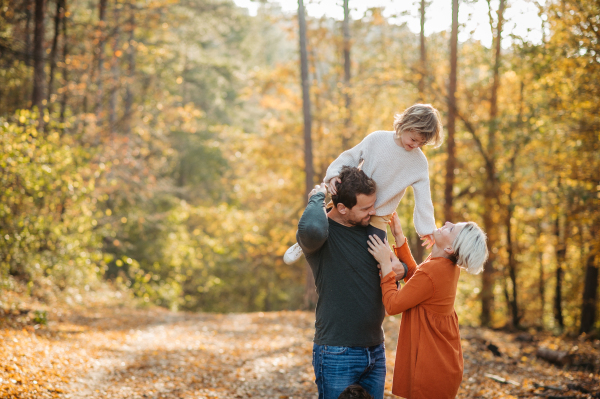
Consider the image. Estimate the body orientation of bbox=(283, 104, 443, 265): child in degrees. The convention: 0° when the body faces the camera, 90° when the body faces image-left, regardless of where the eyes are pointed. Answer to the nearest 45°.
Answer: approximately 0°

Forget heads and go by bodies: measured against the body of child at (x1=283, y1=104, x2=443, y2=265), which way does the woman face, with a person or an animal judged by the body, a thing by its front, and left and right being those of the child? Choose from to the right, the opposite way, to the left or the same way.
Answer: to the right

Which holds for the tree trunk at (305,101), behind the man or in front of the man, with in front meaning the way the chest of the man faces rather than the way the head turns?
behind

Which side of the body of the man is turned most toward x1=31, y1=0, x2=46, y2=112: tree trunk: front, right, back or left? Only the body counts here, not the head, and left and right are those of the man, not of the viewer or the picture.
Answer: back

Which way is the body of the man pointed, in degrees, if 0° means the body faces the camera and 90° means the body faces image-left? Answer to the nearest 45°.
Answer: approximately 315°

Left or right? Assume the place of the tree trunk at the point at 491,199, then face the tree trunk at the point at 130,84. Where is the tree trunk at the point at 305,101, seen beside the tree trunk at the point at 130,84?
left

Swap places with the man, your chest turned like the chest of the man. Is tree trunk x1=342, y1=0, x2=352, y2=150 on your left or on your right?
on your left

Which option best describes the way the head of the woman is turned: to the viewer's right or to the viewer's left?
to the viewer's left

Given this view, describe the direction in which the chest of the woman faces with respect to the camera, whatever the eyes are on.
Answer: to the viewer's left
